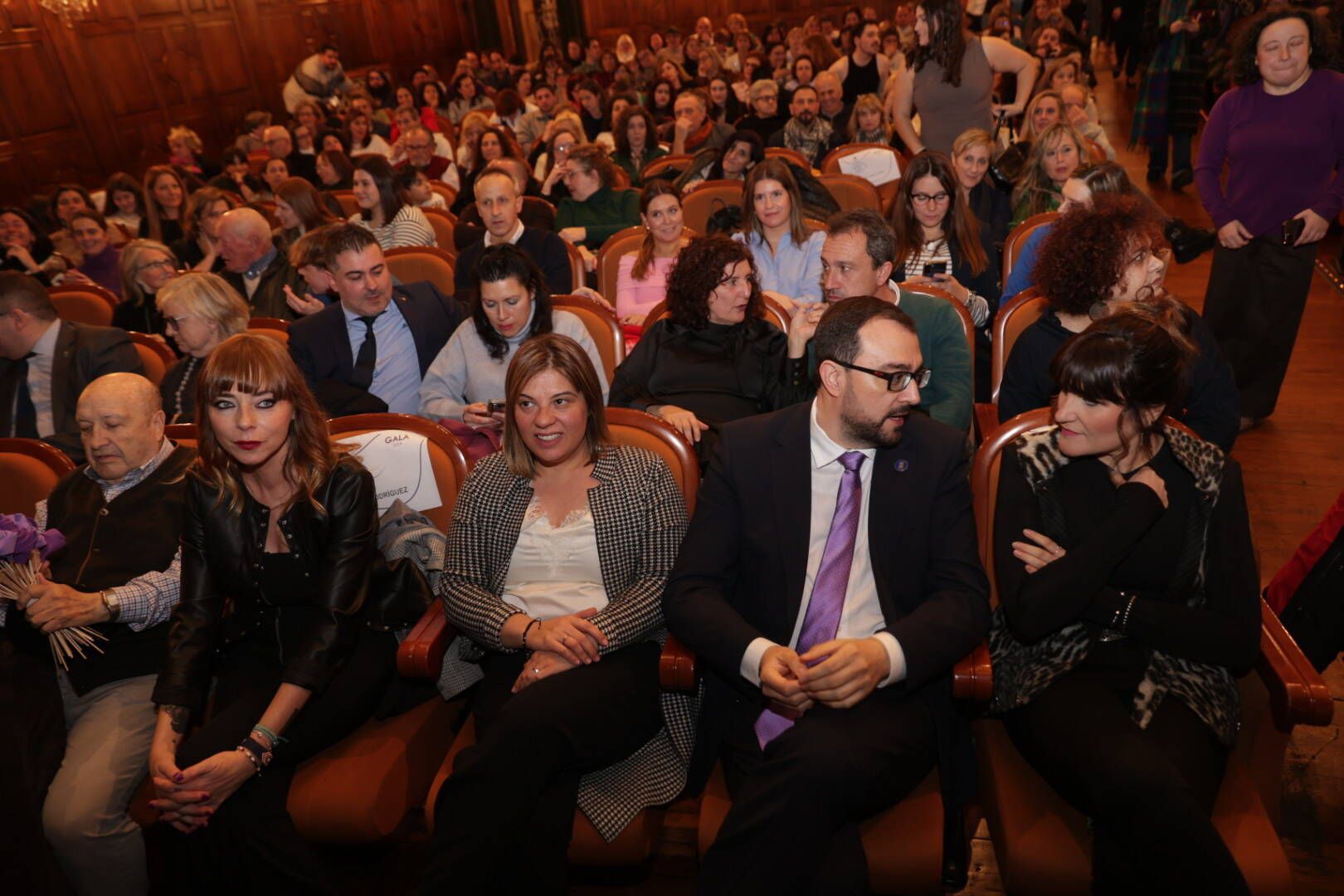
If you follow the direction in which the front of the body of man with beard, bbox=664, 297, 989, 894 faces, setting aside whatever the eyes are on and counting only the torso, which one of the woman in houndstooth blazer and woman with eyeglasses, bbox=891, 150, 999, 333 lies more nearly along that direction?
the woman in houndstooth blazer

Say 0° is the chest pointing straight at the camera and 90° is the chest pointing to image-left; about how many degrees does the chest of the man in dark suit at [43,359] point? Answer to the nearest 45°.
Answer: approximately 45°

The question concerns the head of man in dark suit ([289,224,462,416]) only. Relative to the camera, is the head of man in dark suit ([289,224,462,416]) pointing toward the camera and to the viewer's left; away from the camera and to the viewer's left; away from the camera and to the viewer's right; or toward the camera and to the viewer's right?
toward the camera and to the viewer's right

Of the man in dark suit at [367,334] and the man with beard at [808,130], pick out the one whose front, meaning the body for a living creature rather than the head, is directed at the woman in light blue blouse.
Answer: the man with beard

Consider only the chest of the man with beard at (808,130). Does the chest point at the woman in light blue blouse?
yes

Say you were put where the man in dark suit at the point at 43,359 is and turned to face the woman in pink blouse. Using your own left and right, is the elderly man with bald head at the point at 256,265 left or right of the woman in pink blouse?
left

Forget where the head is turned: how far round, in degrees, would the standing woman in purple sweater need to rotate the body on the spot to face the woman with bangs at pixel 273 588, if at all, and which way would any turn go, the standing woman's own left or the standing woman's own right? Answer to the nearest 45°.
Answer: approximately 45° to the standing woman's own right

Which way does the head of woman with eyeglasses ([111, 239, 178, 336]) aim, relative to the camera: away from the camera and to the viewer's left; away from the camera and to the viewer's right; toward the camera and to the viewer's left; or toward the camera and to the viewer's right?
toward the camera and to the viewer's right

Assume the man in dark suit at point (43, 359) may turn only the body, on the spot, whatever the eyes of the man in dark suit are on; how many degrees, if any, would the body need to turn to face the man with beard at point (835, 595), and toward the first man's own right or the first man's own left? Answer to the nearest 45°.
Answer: approximately 90° to the first man's own left

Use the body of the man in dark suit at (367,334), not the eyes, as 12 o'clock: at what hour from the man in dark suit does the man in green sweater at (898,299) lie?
The man in green sweater is roughly at 10 o'clock from the man in dark suit.

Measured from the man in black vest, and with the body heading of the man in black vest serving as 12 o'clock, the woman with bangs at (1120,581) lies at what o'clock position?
The woman with bangs is roughly at 9 o'clock from the man in black vest.
